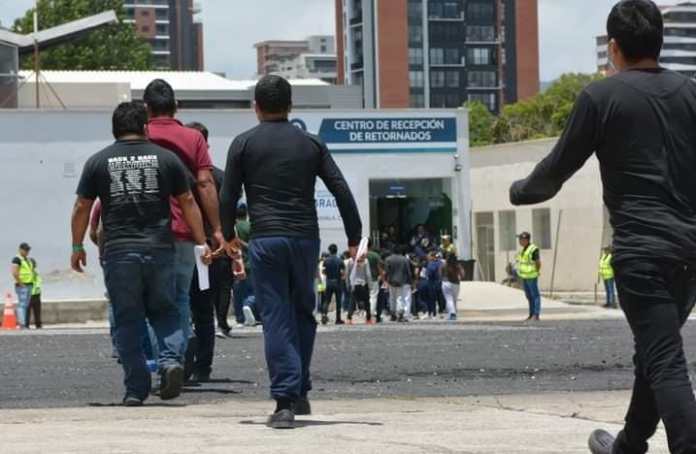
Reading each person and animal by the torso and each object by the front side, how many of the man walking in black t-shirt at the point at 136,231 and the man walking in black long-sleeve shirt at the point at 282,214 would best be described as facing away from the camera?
2

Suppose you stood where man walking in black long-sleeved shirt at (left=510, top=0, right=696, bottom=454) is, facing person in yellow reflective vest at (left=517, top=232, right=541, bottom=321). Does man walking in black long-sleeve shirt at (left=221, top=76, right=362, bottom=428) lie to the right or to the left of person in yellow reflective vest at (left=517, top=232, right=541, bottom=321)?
left

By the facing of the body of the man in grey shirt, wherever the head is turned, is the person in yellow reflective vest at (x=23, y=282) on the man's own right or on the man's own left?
on the man's own left

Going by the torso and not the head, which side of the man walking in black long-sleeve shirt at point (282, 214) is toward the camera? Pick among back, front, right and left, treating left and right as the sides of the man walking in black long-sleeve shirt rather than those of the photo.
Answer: back

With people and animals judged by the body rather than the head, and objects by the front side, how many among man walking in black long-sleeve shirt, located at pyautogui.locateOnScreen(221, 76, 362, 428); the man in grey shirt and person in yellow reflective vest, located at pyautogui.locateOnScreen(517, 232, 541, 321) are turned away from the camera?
2

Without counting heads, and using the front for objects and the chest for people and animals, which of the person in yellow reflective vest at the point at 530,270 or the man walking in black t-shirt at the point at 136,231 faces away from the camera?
the man walking in black t-shirt

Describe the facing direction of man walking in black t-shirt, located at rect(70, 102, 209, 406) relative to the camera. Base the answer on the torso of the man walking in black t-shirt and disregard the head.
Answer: away from the camera

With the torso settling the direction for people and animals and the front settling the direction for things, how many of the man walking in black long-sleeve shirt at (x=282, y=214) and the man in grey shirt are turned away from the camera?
2

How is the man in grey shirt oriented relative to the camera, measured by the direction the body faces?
away from the camera

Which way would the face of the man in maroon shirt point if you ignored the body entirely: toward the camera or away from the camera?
away from the camera

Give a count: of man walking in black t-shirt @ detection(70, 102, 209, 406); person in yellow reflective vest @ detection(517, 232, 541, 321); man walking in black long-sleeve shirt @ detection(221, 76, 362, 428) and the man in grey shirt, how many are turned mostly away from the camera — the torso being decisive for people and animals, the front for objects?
3

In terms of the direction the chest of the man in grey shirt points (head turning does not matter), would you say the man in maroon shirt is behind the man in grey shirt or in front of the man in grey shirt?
behind

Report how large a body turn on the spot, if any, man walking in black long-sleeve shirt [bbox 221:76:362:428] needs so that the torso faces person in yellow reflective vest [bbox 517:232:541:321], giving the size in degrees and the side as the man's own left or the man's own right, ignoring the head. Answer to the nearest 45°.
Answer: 0° — they already face them

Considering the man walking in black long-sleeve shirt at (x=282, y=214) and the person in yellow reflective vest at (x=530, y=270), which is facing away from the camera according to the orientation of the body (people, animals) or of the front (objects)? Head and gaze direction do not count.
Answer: the man walking in black long-sleeve shirt
